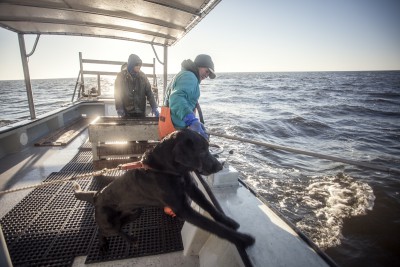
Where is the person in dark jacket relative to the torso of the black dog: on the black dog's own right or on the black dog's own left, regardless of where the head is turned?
on the black dog's own left

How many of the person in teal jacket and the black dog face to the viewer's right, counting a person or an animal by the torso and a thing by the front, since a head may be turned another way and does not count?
2

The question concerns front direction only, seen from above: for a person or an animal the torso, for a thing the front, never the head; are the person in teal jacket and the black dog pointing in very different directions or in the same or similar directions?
same or similar directions

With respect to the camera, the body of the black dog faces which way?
to the viewer's right

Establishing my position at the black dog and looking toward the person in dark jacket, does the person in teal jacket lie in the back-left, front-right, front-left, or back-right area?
front-right

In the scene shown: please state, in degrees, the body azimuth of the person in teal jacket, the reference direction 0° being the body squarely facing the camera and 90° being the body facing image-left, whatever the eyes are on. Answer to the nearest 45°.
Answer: approximately 270°

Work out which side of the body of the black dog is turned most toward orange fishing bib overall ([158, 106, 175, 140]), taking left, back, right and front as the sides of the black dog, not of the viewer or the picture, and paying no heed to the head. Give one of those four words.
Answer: left

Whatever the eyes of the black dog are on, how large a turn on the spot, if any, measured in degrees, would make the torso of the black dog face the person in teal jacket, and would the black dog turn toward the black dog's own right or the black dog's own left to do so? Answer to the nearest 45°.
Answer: approximately 90° to the black dog's own left

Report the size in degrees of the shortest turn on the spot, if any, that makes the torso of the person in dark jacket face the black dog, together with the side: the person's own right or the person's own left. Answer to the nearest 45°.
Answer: approximately 45° to the person's own right
